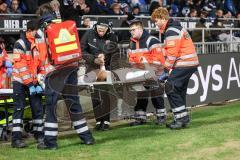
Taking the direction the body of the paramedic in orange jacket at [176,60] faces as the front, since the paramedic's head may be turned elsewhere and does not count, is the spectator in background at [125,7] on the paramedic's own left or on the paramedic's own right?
on the paramedic's own right

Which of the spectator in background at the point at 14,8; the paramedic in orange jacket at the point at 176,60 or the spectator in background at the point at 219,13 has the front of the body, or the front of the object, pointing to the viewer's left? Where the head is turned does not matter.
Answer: the paramedic in orange jacket

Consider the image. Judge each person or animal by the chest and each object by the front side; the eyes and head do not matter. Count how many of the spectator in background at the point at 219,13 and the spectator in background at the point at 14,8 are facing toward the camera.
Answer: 2

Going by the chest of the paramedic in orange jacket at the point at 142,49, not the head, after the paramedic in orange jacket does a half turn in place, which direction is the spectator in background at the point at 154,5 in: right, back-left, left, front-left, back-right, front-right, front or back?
front-left

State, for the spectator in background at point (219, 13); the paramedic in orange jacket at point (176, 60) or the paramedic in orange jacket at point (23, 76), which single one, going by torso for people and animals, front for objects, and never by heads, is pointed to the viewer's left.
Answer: the paramedic in orange jacket at point (176, 60)

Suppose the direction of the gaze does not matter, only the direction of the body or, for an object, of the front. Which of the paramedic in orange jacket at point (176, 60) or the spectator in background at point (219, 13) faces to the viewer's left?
the paramedic in orange jacket

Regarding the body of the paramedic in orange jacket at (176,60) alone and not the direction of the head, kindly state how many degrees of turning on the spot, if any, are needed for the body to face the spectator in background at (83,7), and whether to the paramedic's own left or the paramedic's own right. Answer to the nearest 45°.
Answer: approximately 45° to the paramedic's own right

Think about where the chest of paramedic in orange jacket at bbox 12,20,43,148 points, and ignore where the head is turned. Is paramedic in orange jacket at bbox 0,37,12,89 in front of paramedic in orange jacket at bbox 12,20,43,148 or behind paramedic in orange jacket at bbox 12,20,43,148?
behind

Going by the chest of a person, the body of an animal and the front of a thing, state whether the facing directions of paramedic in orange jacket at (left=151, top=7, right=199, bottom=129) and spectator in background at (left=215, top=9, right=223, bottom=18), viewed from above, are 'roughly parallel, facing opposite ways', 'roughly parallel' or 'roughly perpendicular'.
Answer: roughly perpendicular

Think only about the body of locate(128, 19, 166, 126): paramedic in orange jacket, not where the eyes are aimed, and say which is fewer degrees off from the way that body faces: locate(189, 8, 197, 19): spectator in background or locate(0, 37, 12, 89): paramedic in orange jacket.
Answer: the paramedic in orange jacket
